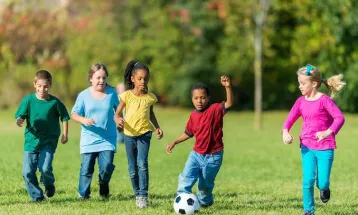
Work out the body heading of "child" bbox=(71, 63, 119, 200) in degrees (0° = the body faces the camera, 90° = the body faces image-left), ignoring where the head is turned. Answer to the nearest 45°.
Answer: approximately 0°

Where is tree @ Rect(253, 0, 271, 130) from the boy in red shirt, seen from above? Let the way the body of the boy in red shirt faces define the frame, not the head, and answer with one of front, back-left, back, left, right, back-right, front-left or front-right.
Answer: back-right

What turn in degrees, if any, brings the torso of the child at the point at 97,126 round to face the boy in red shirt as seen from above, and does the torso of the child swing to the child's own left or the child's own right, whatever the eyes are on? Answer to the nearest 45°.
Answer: approximately 45° to the child's own left

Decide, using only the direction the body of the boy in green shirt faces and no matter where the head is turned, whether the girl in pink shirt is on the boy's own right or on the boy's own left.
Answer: on the boy's own left

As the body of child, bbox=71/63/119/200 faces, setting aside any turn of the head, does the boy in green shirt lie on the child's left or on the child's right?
on the child's right

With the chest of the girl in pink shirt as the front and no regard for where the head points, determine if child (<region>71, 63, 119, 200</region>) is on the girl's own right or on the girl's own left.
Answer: on the girl's own right

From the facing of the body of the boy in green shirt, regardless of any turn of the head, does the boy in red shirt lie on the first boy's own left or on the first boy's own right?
on the first boy's own left

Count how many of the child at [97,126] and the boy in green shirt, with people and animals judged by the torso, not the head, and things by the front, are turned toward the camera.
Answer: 2
